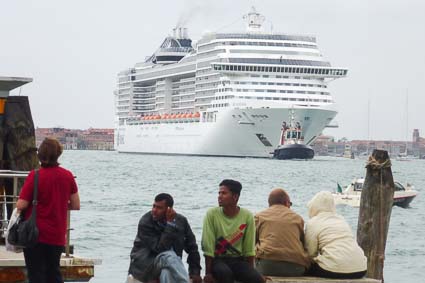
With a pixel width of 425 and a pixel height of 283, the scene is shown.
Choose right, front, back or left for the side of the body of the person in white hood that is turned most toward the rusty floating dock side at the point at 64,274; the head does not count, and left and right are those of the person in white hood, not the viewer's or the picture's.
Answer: left

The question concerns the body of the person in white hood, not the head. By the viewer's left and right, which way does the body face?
facing away from the viewer and to the left of the viewer

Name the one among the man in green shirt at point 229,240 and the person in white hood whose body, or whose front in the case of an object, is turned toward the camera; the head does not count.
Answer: the man in green shirt

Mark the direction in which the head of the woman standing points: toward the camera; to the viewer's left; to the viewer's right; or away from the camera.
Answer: away from the camera

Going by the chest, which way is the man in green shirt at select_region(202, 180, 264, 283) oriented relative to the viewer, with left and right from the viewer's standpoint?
facing the viewer

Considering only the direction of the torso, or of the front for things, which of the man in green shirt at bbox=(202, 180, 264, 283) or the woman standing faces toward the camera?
the man in green shirt

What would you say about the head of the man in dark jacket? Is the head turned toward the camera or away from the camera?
toward the camera

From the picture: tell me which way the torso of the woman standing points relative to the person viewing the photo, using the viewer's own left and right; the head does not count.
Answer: facing away from the viewer

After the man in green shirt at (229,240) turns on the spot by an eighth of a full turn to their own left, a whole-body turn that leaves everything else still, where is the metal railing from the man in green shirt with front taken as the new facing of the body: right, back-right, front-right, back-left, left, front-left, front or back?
back-right

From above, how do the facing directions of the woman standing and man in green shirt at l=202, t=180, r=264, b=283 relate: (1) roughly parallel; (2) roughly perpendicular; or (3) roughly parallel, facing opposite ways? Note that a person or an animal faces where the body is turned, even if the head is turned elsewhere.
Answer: roughly parallel, facing opposite ways

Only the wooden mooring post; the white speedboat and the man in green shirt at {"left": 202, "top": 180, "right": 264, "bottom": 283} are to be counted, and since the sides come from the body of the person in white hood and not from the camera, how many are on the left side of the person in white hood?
1

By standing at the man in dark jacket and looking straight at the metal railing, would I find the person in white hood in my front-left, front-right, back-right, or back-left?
back-right

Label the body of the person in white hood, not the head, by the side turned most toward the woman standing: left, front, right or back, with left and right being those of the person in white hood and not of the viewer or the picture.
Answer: left
